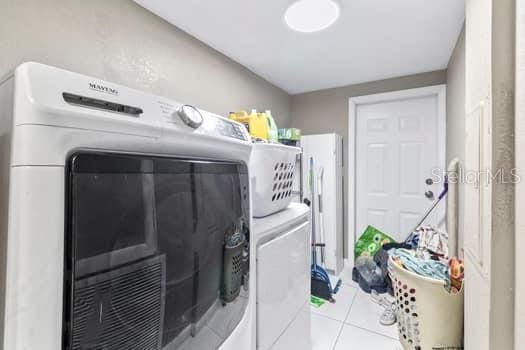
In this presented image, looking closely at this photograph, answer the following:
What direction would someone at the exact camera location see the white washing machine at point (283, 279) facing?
facing the viewer and to the right of the viewer

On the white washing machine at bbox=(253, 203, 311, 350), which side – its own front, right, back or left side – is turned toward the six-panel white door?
left

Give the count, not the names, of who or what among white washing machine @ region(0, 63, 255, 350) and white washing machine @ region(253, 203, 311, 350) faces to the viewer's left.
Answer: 0

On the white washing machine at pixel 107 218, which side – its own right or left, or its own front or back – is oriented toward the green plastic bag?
left

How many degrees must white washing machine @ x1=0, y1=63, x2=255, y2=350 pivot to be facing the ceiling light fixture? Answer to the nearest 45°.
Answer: approximately 90° to its left

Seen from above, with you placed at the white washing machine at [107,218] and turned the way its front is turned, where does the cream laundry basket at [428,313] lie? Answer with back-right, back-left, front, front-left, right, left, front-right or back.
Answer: front-left

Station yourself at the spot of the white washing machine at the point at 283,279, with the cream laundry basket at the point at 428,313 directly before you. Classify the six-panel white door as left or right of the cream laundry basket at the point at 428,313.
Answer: left

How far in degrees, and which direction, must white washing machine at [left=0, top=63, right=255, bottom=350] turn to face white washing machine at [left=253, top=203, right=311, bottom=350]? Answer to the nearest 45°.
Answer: approximately 90° to its left

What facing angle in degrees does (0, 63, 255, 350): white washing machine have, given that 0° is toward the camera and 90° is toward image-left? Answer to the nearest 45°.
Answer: approximately 315°

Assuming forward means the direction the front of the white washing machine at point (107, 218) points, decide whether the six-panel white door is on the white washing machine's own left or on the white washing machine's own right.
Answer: on the white washing machine's own left
